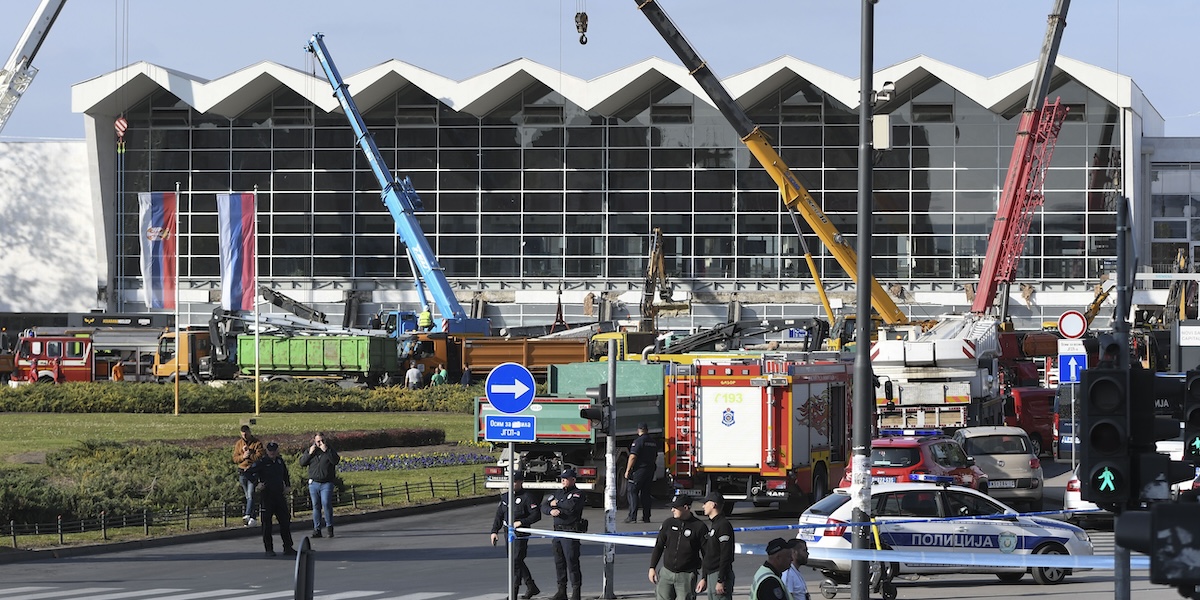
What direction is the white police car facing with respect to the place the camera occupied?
facing to the right of the viewer

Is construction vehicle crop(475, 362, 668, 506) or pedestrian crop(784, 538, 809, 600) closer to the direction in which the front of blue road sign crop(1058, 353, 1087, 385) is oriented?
the pedestrian

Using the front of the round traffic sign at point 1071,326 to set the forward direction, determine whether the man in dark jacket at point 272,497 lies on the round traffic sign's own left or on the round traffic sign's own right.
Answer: on the round traffic sign's own right

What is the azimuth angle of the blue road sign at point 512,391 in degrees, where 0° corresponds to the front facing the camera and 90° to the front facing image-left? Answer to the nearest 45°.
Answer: approximately 0°

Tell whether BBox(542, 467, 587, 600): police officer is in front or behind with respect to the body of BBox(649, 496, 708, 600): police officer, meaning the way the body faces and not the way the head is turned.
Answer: behind

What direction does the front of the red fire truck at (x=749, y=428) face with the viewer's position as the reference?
facing away from the viewer and to the right of the viewer
